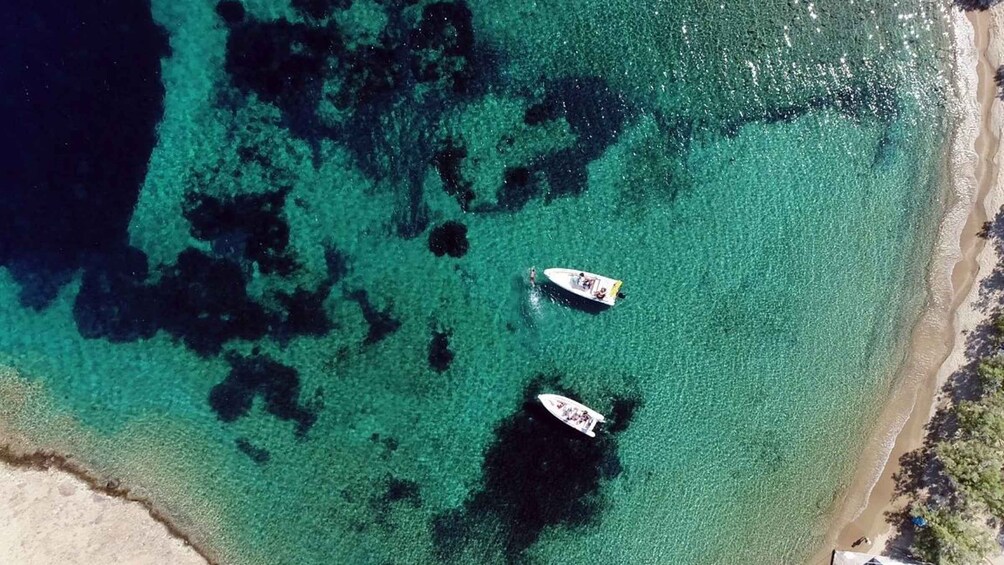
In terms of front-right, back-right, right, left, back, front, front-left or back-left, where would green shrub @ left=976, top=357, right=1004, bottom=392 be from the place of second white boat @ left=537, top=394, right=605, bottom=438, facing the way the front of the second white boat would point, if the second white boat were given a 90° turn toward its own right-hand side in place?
front-right

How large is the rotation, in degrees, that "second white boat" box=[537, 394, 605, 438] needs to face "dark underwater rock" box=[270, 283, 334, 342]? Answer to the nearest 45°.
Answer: approximately 45° to its left

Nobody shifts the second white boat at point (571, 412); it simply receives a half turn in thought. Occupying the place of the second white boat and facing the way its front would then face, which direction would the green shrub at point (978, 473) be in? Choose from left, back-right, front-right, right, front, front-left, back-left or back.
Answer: front-left

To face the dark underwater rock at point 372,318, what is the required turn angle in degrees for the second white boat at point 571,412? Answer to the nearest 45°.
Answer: approximately 45° to its left

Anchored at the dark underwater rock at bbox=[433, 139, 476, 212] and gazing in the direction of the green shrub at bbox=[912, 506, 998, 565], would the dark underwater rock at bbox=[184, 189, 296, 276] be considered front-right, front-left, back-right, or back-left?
back-right

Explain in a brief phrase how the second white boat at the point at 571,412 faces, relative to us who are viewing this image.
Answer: facing away from the viewer and to the left of the viewer

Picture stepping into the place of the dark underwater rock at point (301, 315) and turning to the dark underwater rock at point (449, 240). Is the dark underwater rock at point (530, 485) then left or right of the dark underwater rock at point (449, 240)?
right
